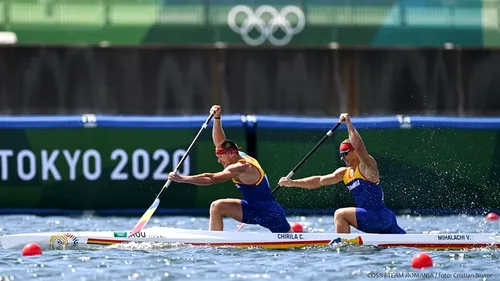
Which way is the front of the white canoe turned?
to the viewer's left

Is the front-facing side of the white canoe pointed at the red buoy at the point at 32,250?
yes

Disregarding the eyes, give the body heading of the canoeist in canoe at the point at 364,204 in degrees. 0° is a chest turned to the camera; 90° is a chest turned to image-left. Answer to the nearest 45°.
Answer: approximately 90°

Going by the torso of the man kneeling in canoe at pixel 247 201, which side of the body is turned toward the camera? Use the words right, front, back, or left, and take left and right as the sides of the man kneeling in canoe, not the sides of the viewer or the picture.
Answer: left

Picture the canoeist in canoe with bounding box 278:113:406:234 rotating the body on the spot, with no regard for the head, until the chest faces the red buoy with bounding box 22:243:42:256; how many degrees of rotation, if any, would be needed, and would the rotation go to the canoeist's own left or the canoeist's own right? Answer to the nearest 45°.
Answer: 0° — they already face it

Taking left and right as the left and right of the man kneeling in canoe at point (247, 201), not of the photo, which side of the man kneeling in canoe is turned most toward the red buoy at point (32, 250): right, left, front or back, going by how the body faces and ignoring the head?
front
